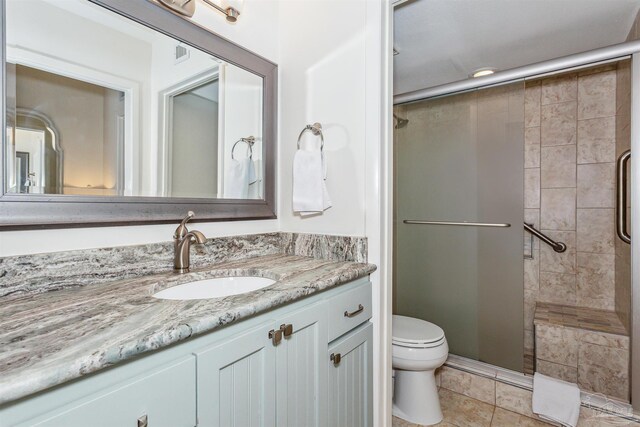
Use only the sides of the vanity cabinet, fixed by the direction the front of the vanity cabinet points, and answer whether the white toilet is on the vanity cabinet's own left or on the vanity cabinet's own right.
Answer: on the vanity cabinet's own left

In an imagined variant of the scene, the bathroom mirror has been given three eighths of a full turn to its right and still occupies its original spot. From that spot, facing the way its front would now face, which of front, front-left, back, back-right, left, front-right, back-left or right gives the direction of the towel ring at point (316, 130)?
back

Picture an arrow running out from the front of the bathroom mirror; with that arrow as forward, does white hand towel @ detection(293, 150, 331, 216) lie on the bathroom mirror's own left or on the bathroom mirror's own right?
on the bathroom mirror's own left

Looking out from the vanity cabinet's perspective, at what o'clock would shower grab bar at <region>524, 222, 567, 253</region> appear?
The shower grab bar is roughly at 10 o'clock from the vanity cabinet.

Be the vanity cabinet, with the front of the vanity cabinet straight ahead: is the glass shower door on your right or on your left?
on your left

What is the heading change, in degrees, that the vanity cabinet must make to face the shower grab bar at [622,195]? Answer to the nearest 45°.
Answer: approximately 45° to its left

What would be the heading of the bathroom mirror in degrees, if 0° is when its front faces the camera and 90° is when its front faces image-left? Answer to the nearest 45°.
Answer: approximately 315°

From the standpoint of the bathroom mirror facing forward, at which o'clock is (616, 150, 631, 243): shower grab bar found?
The shower grab bar is roughly at 11 o'clock from the bathroom mirror.

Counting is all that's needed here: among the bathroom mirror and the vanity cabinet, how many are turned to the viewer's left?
0

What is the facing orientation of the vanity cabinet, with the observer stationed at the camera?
facing the viewer and to the right of the viewer

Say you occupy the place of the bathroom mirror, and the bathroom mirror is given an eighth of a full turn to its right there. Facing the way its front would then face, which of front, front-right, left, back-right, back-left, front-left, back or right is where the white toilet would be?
left
